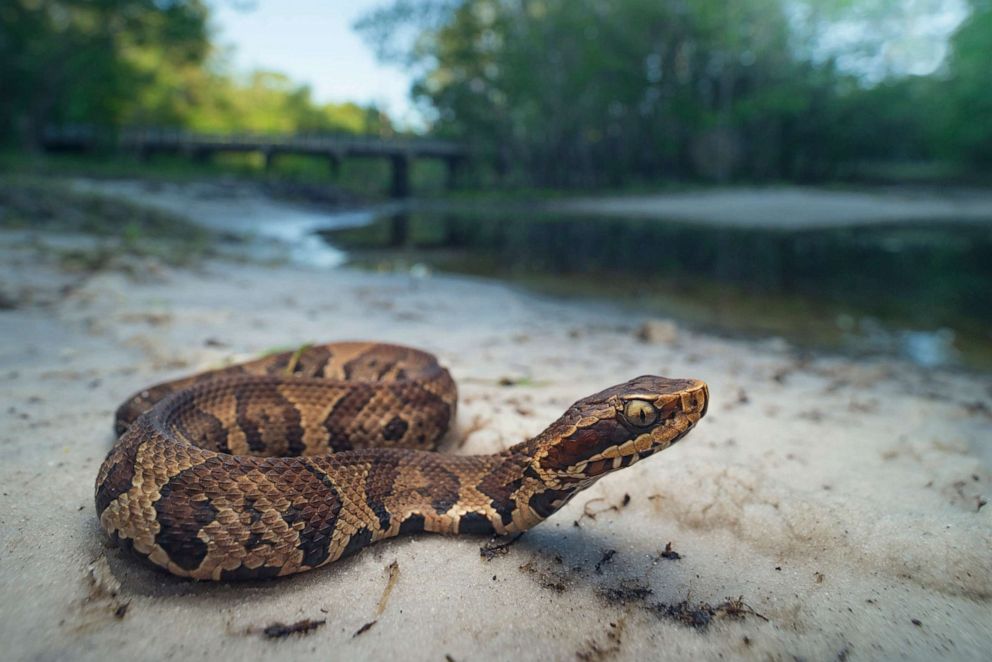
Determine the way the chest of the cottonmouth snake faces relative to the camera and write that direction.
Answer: to the viewer's right

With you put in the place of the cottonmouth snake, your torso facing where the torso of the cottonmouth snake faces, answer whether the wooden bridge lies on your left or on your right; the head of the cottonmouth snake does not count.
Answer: on your left
